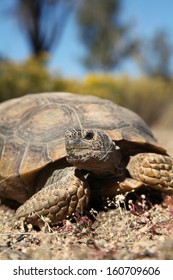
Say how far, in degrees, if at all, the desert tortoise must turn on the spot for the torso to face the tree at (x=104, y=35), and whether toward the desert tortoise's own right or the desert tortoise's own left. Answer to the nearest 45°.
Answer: approximately 135° to the desert tortoise's own left

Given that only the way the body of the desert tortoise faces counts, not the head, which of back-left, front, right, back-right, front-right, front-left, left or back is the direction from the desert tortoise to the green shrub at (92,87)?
back-left

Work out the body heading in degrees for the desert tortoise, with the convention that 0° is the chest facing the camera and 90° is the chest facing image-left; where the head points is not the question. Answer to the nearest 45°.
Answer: approximately 315°
